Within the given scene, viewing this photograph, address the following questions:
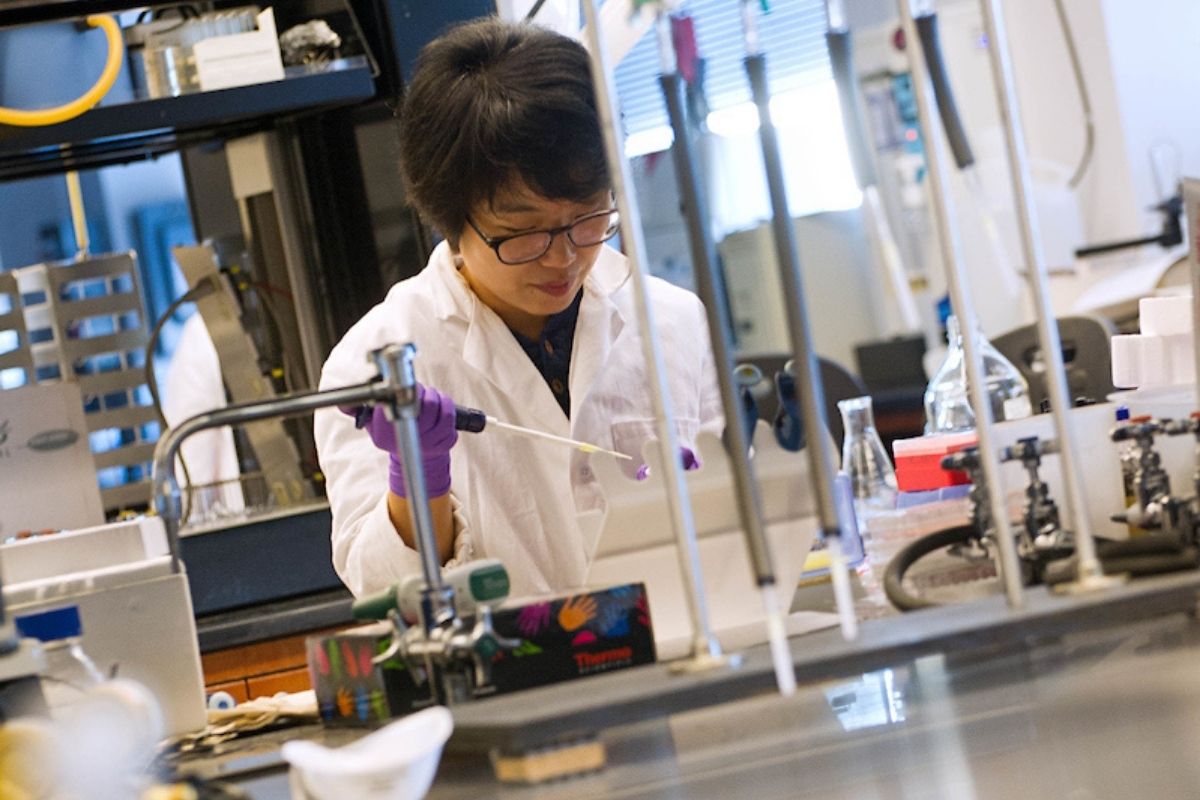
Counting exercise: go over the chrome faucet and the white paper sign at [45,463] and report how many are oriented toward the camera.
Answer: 1

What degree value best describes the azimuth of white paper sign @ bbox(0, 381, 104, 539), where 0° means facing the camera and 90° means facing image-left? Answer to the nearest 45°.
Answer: approximately 0°

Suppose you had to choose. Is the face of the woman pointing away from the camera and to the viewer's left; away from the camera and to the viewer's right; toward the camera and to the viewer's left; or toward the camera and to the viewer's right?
toward the camera and to the viewer's right

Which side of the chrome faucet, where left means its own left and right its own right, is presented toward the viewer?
left

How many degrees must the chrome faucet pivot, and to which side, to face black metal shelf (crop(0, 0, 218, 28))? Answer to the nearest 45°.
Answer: approximately 90° to its right

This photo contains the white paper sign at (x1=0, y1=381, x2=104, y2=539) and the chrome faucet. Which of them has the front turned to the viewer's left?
the chrome faucet

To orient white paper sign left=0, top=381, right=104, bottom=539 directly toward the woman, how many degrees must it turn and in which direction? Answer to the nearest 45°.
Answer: approximately 45° to its left

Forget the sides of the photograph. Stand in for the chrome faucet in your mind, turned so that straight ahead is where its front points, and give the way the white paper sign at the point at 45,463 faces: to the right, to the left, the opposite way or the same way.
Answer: to the left
